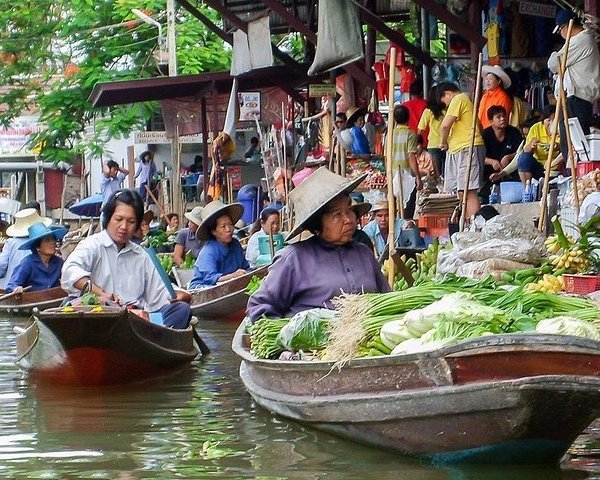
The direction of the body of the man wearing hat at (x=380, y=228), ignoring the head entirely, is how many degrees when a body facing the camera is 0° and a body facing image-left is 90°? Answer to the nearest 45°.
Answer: approximately 0°

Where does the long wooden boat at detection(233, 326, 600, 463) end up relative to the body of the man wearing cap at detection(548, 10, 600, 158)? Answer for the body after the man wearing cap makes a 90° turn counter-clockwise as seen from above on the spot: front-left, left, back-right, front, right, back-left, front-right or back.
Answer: front

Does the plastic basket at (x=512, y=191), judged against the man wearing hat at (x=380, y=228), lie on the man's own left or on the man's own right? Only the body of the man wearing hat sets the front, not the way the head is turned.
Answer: on the man's own left

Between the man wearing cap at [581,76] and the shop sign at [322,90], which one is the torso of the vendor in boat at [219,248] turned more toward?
the man wearing cap

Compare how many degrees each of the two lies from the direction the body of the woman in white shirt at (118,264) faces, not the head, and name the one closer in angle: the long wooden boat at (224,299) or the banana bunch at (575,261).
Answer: the banana bunch

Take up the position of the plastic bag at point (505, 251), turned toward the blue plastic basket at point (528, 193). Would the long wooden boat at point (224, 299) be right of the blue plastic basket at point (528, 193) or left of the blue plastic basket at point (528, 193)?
left

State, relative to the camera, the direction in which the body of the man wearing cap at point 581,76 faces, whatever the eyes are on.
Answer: to the viewer's left

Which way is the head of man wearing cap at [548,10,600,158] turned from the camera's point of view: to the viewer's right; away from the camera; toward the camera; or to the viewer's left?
to the viewer's left

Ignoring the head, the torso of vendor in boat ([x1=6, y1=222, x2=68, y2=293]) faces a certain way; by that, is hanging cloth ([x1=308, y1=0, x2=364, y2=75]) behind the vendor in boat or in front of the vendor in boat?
in front

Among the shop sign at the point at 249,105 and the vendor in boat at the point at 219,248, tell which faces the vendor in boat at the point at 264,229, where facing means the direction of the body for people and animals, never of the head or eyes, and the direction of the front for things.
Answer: the shop sign

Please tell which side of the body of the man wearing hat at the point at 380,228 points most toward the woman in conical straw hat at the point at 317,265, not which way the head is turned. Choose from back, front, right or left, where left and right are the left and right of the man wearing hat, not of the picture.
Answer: front

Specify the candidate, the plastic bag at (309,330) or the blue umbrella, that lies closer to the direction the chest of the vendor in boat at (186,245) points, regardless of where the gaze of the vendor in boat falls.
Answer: the plastic bag

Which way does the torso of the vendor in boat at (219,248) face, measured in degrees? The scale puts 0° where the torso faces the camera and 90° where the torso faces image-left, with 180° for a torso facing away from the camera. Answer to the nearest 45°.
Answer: approximately 315°

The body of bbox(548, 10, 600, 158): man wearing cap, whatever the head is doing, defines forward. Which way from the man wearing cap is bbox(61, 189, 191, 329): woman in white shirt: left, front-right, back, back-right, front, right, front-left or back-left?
front-left

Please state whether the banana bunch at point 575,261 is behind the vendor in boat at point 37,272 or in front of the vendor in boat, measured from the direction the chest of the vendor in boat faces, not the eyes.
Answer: in front
